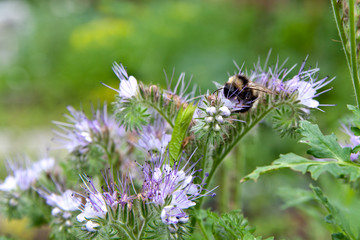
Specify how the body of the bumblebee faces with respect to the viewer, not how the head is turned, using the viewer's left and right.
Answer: facing to the left of the viewer
